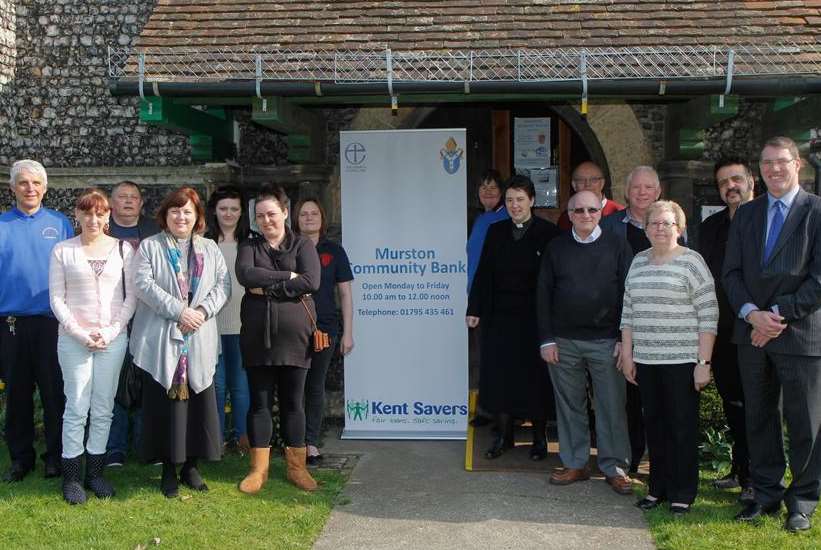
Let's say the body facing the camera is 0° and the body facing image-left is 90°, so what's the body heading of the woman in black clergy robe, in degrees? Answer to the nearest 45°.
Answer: approximately 0°

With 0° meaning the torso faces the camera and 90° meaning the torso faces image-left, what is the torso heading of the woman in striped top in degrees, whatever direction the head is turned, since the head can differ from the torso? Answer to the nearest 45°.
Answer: approximately 0°

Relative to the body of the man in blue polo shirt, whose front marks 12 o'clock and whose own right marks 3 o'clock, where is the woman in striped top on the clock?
The woman in striped top is roughly at 10 o'clock from the man in blue polo shirt.

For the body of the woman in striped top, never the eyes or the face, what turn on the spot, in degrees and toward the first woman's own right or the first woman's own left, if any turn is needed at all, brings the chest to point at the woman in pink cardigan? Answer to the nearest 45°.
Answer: approximately 90° to the first woman's own right

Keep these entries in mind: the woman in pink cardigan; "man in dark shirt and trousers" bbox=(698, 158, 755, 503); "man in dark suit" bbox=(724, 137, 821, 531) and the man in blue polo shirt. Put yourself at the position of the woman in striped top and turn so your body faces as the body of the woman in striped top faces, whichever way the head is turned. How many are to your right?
2

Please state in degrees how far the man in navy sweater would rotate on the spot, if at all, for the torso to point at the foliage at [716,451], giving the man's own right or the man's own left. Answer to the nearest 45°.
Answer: approximately 135° to the man's own left

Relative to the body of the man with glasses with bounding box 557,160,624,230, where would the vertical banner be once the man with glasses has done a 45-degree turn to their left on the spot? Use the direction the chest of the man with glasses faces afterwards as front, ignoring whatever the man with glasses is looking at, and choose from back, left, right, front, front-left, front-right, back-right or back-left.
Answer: back-right
